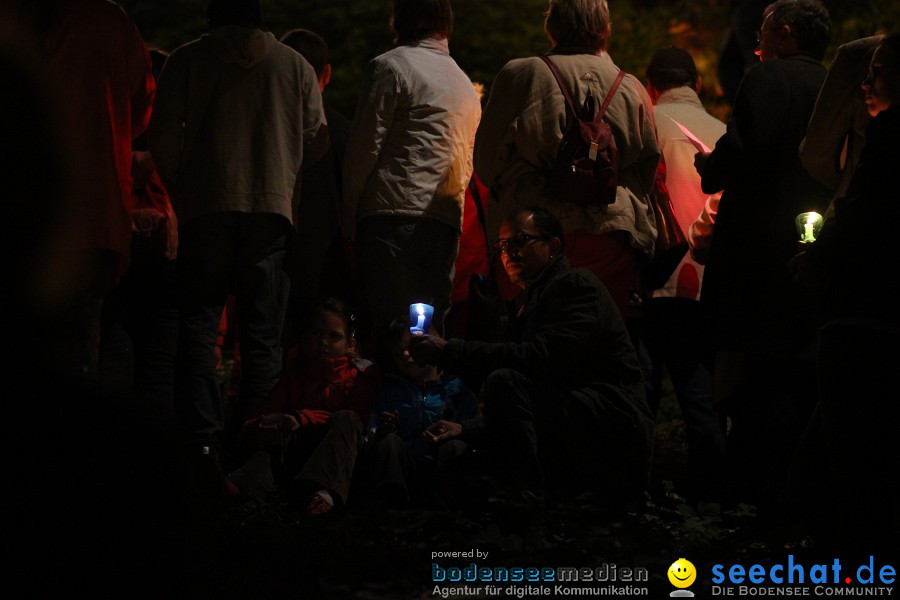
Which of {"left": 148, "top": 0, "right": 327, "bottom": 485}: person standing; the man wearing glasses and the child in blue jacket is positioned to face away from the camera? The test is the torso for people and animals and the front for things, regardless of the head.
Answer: the person standing

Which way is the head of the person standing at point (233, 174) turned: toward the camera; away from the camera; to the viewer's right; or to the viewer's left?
away from the camera

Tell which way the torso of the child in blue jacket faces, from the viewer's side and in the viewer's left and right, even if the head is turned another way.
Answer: facing the viewer

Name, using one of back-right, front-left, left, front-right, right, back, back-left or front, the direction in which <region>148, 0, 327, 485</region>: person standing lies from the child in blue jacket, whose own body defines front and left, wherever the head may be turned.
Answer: back-right

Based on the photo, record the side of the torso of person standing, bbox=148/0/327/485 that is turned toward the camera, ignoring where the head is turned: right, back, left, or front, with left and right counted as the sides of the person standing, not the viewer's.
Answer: back

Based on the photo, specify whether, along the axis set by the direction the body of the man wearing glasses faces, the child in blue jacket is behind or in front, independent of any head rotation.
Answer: in front

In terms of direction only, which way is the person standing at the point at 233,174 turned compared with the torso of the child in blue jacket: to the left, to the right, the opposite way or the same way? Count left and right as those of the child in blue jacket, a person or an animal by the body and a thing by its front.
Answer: the opposite way

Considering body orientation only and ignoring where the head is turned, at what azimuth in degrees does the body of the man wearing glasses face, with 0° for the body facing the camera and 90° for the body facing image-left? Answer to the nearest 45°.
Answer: approximately 90°

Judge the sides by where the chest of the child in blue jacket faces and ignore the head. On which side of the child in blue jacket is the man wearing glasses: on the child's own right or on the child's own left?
on the child's own left

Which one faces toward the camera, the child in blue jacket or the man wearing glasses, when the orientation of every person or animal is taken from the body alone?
the child in blue jacket

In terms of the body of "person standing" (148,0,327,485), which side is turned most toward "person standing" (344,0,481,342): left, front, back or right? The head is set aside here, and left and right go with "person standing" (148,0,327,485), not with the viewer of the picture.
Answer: right

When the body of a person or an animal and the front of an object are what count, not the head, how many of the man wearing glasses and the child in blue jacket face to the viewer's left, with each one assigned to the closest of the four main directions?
1

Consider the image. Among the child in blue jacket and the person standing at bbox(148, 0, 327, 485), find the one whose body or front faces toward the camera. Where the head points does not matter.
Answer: the child in blue jacket
